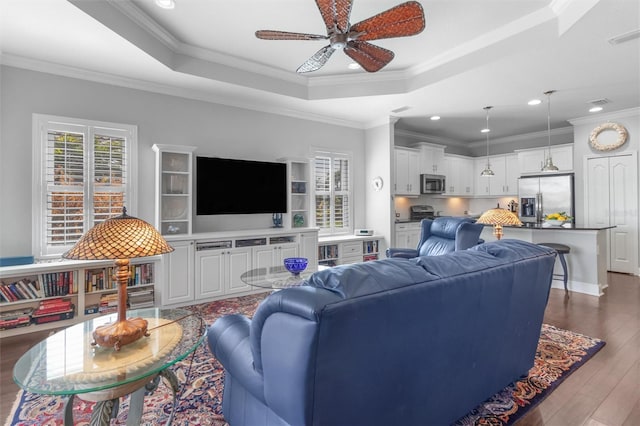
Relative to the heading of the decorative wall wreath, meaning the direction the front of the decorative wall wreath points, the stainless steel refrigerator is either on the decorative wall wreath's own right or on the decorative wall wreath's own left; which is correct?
on the decorative wall wreath's own right

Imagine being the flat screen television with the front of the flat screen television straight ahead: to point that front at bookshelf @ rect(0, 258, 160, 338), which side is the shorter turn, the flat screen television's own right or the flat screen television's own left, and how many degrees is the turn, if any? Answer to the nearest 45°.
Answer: approximately 90° to the flat screen television's own right

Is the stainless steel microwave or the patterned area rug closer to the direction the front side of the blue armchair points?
the patterned area rug

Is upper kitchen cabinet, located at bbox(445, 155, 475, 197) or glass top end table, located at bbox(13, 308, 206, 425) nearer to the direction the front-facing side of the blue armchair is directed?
the glass top end table

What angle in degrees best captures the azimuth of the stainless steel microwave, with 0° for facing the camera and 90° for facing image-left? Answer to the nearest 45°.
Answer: approximately 315°

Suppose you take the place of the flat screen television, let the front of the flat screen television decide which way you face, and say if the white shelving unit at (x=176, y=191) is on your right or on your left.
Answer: on your right

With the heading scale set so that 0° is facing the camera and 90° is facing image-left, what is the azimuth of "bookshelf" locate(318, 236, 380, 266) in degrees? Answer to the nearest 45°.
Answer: approximately 315°

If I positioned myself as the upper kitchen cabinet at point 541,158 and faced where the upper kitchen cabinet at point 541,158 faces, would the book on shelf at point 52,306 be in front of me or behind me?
in front

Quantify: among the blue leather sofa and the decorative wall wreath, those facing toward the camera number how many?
1

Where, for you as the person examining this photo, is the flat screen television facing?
facing the viewer and to the right of the viewer

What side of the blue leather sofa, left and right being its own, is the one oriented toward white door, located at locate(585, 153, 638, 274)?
right

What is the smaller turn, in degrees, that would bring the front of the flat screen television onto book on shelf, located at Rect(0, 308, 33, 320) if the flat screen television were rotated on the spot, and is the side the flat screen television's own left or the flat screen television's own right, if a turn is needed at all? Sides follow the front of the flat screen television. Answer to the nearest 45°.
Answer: approximately 90° to the flat screen television's own right

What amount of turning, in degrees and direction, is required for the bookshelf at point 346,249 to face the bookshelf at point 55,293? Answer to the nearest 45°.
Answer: approximately 90° to its right
